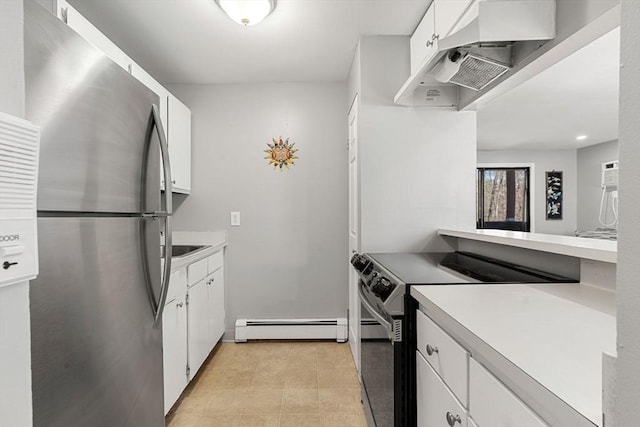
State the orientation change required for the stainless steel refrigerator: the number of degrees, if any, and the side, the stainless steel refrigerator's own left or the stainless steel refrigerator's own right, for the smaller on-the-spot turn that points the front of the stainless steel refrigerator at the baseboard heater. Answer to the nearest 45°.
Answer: approximately 90° to the stainless steel refrigerator's own left

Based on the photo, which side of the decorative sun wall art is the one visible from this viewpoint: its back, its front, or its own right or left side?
front

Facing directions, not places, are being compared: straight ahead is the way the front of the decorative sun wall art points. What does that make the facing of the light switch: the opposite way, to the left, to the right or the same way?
the same way

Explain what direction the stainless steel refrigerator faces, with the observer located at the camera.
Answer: facing the viewer and to the right of the viewer

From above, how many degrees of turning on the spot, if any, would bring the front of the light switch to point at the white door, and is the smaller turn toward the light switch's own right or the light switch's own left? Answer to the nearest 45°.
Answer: approximately 45° to the light switch's own left

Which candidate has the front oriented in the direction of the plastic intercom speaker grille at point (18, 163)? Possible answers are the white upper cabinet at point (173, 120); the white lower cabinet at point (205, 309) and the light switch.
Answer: the light switch

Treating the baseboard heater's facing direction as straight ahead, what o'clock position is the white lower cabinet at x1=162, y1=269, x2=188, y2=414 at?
The white lower cabinet is roughly at 1 o'clock from the baseboard heater.

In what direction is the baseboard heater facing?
toward the camera

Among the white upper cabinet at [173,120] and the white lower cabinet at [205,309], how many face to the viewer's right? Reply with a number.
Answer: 2

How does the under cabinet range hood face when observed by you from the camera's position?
facing the viewer and to the left of the viewer

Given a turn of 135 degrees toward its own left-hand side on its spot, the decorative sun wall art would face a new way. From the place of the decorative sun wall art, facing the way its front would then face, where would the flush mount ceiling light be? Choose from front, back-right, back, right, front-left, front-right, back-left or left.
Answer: back-right

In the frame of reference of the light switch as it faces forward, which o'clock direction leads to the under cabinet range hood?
The under cabinet range hood is roughly at 11 o'clock from the light switch.

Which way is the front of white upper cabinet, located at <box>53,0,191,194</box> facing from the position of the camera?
facing to the right of the viewer

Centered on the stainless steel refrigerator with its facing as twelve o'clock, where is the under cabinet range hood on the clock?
The under cabinet range hood is roughly at 11 o'clock from the stainless steel refrigerator.
